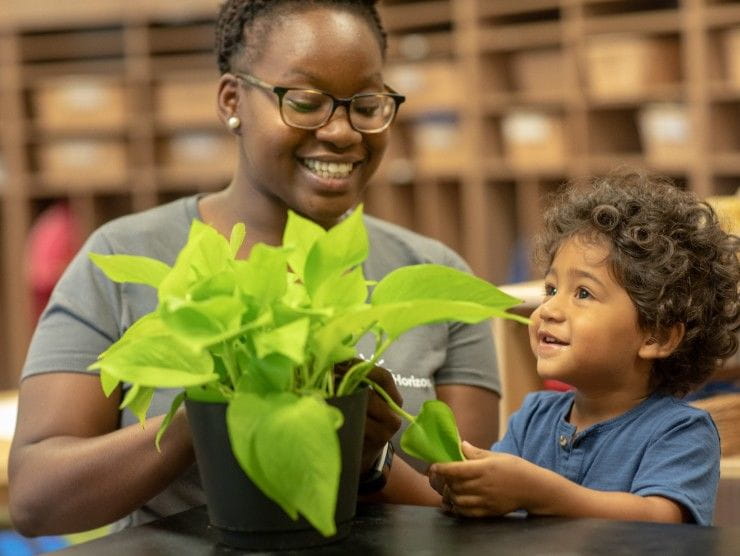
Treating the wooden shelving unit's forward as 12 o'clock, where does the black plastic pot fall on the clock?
The black plastic pot is roughly at 12 o'clock from the wooden shelving unit.

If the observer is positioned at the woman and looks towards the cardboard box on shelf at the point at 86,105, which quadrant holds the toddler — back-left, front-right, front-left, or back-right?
back-right

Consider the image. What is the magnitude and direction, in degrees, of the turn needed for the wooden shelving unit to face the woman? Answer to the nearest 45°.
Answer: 0° — it already faces them

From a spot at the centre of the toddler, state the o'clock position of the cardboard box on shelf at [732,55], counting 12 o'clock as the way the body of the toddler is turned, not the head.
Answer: The cardboard box on shelf is roughly at 5 o'clock from the toddler.

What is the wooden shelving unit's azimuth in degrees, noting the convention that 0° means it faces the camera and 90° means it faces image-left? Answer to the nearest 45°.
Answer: approximately 0°

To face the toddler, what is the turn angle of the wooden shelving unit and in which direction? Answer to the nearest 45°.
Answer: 0° — it already faces them

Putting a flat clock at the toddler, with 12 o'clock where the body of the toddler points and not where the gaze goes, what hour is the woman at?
The woman is roughly at 2 o'clock from the toddler.

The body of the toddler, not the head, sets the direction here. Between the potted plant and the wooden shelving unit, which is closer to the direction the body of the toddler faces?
the potted plant

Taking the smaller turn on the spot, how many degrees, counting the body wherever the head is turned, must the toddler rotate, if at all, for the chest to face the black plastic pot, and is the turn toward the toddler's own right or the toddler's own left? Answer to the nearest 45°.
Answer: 0° — they already face it

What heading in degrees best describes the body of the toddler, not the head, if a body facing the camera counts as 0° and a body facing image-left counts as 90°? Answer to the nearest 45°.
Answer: approximately 45°

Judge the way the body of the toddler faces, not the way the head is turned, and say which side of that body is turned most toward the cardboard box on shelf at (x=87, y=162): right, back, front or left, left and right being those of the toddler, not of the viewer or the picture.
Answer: right
